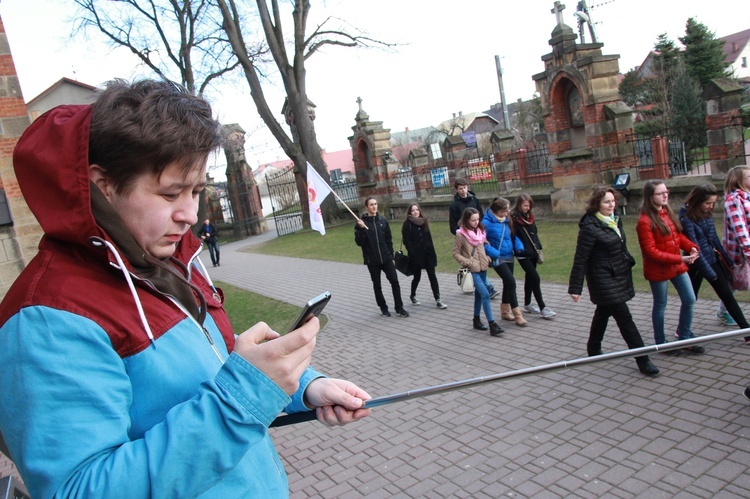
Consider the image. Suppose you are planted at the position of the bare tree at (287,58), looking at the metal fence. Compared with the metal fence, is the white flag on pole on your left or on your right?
right

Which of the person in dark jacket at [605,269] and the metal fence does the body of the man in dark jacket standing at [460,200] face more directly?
the person in dark jacket

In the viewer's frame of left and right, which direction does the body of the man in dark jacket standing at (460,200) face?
facing the viewer and to the right of the viewer
